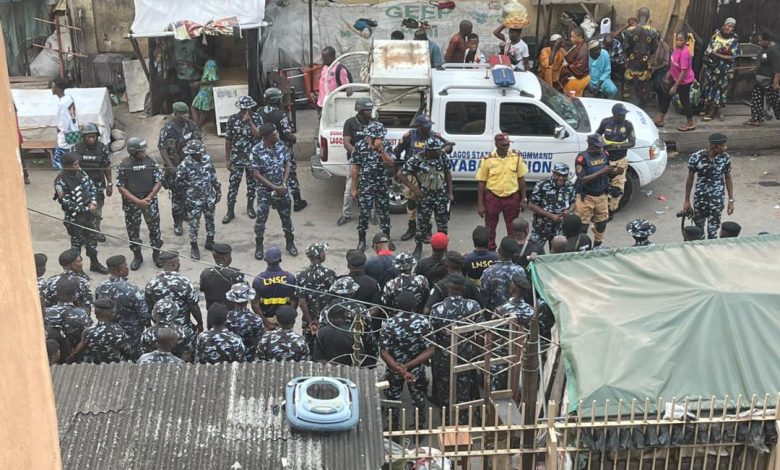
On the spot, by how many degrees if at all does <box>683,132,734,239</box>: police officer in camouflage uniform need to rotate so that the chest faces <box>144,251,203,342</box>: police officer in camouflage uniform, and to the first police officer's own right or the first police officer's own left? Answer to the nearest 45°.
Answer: approximately 45° to the first police officer's own right

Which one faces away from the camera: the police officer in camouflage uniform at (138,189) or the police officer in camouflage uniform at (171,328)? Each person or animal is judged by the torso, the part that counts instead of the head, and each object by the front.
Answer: the police officer in camouflage uniform at (171,328)

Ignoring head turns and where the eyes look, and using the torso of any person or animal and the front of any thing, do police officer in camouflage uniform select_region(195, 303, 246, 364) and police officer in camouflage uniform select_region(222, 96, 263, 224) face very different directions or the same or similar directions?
very different directions

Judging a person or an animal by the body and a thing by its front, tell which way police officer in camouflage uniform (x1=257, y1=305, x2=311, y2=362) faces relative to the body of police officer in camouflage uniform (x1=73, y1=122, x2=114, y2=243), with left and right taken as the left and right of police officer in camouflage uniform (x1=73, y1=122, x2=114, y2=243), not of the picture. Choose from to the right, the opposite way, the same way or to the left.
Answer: the opposite way

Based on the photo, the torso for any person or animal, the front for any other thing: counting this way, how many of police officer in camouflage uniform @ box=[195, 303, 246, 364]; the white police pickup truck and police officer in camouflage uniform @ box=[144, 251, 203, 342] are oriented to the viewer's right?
1

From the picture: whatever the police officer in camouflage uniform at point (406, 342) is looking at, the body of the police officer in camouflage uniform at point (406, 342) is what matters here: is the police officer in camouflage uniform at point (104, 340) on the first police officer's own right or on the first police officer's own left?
on the first police officer's own left

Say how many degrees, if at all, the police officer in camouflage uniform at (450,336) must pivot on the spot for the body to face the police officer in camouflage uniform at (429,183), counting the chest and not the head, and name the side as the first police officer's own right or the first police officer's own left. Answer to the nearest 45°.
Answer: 0° — they already face them

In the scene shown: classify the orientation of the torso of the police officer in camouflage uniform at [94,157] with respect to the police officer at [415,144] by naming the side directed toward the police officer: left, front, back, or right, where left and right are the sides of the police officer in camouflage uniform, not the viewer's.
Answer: left

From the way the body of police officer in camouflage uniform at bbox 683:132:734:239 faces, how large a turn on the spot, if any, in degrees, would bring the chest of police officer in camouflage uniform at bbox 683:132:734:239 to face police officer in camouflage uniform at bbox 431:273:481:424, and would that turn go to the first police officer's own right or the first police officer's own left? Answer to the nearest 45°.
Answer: approximately 45° to the first police officer's own right

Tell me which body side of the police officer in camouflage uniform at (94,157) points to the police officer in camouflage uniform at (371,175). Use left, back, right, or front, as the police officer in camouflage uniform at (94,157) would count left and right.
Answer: left

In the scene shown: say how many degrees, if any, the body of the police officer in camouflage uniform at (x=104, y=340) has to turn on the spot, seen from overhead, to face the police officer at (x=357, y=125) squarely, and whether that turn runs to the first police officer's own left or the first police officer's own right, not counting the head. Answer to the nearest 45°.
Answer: approximately 45° to the first police officer's own right

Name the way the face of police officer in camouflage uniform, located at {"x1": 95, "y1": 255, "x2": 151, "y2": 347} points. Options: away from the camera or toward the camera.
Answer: away from the camera

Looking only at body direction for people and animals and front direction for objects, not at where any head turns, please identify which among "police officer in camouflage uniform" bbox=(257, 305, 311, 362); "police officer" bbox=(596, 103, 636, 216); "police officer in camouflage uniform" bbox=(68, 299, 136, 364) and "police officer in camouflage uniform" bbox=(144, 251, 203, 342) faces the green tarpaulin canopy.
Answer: the police officer

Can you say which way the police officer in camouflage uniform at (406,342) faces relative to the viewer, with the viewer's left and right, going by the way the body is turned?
facing away from the viewer

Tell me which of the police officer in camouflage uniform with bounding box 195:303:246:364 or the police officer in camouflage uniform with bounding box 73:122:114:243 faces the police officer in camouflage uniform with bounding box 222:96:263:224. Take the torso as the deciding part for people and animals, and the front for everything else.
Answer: the police officer in camouflage uniform with bounding box 195:303:246:364

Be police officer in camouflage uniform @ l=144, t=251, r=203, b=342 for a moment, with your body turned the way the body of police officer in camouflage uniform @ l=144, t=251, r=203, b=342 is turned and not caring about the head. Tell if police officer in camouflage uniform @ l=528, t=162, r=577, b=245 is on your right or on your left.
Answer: on your right
